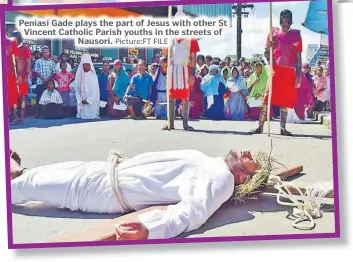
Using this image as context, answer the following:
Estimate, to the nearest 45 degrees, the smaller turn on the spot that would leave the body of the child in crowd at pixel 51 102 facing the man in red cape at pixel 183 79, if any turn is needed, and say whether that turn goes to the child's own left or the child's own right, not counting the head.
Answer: approximately 90° to the child's own left

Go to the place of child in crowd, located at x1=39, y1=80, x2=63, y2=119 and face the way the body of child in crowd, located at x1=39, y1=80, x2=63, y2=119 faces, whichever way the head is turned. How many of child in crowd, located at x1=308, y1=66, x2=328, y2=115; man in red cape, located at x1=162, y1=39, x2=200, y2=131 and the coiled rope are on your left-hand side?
3

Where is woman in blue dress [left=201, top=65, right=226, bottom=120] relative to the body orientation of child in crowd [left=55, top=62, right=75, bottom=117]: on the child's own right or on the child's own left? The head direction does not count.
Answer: on the child's own left

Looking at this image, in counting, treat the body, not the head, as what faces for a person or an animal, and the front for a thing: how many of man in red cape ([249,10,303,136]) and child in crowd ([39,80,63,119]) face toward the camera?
2

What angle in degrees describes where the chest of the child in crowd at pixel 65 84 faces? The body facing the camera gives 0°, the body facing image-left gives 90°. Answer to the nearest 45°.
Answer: approximately 0°

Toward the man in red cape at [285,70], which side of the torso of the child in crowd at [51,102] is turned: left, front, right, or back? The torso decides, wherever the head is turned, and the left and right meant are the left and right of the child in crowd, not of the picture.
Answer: left
